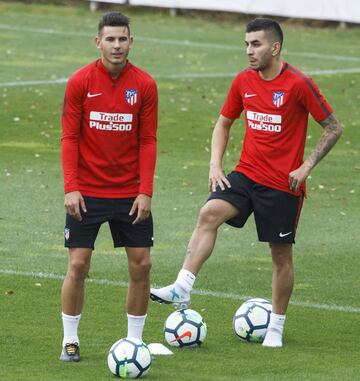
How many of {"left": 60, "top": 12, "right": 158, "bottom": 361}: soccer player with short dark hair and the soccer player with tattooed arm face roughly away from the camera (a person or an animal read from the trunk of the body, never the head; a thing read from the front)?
0

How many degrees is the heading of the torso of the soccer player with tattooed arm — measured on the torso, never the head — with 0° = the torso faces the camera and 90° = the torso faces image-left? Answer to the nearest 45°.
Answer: approximately 45°

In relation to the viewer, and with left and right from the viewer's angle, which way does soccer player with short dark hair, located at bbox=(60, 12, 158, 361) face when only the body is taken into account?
facing the viewer

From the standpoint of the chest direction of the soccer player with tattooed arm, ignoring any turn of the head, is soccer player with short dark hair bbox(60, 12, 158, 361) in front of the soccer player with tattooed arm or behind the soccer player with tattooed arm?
in front
